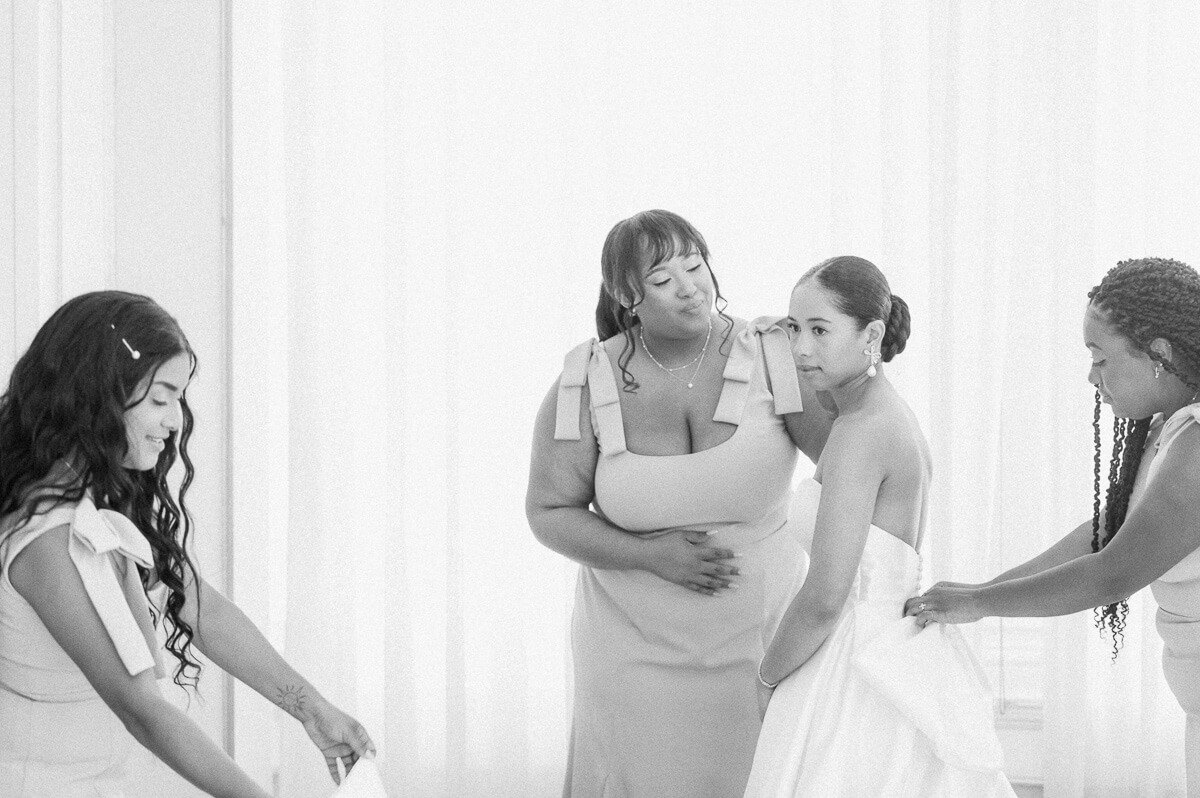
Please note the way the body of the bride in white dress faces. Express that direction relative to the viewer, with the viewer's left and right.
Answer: facing to the left of the viewer

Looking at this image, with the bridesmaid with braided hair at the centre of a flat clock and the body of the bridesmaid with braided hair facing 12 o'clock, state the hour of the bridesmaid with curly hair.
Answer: The bridesmaid with curly hair is roughly at 11 o'clock from the bridesmaid with braided hair.

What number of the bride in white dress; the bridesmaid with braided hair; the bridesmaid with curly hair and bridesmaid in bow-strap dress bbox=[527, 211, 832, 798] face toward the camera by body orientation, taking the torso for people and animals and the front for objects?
1

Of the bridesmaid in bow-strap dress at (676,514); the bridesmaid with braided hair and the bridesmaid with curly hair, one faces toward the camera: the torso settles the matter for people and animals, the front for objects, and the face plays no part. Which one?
the bridesmaid in bow-strap dress

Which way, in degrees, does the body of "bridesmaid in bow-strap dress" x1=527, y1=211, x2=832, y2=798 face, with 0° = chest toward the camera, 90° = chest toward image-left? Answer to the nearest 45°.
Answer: approximately 0°

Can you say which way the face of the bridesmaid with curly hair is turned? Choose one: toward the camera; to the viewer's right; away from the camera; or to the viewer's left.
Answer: to the viewer's right

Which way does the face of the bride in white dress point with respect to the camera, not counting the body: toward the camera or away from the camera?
toward the camera

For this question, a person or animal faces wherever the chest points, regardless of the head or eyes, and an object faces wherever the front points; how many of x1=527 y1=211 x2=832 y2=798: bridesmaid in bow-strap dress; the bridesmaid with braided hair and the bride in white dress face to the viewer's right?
0

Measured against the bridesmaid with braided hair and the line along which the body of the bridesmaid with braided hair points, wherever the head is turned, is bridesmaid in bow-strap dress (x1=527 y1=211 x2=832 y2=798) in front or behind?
in front

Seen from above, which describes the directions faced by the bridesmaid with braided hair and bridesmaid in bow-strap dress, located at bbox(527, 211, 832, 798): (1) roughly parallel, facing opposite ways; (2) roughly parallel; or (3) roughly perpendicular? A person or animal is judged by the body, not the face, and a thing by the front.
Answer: roughly perpendicular

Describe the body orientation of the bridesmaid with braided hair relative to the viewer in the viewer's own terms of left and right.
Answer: facing to the left of the viewer

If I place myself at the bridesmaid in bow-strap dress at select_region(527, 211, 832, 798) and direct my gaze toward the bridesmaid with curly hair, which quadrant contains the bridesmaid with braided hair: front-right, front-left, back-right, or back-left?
back-left

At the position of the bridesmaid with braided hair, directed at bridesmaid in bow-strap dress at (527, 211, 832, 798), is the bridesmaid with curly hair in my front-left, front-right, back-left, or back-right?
front-left

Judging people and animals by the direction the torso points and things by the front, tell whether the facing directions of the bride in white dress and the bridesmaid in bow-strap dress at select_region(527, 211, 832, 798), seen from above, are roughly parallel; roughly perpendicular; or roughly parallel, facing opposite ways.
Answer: roughly perpendicular

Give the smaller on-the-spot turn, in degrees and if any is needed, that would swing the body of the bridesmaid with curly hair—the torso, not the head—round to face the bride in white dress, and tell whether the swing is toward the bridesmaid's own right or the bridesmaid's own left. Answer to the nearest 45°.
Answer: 0° — they already face them
